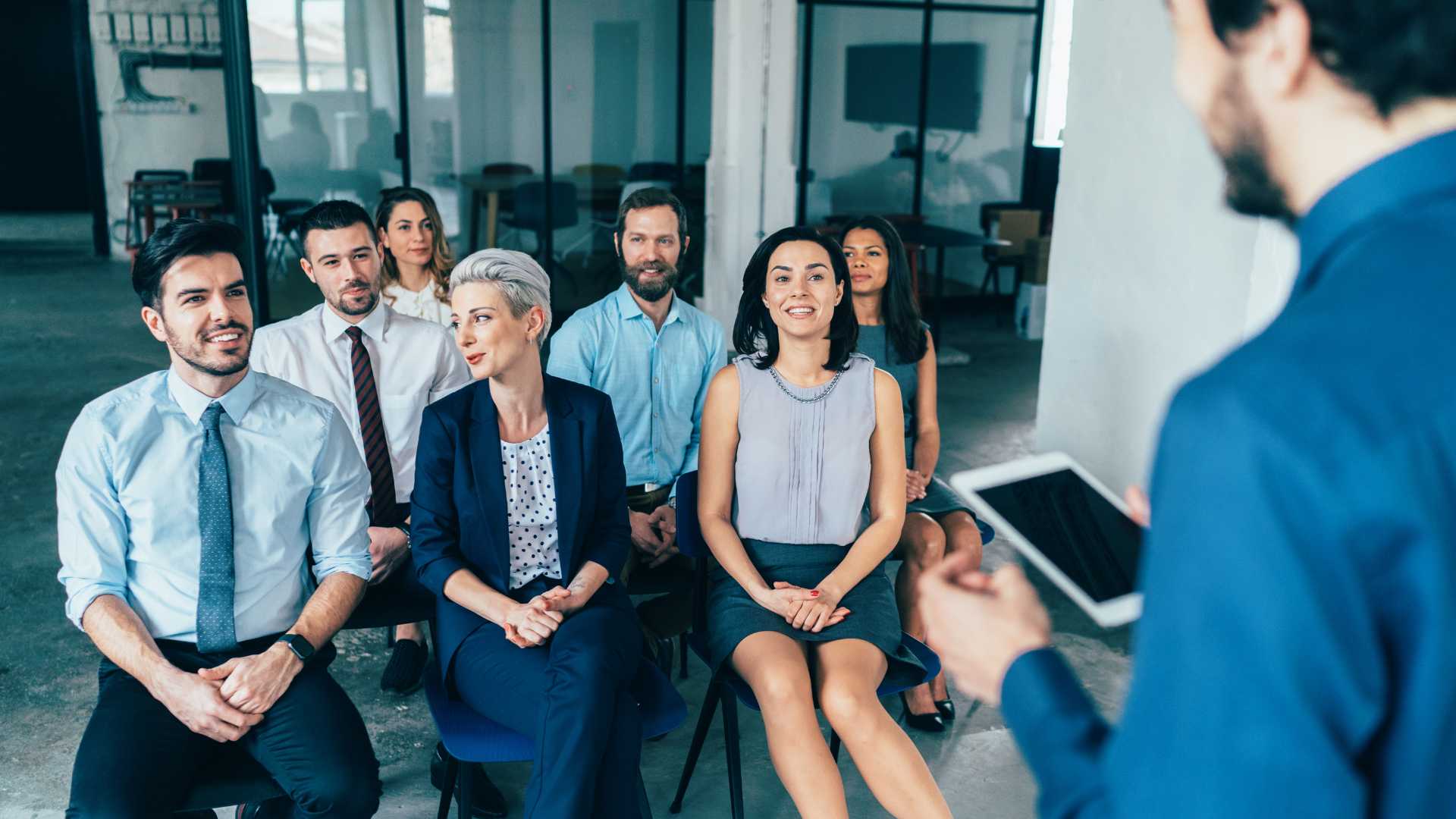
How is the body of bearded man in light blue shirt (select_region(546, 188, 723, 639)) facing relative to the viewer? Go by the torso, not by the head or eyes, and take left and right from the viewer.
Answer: facing the viewer

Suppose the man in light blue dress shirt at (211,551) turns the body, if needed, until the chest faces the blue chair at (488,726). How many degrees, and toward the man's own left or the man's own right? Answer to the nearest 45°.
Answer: approximately 45° to the man's own left

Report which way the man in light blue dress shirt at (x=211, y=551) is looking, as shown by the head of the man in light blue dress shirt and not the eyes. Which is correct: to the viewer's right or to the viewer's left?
to the viewer's right

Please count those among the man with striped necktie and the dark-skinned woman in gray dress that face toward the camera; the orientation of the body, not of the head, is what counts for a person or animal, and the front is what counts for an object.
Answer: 2

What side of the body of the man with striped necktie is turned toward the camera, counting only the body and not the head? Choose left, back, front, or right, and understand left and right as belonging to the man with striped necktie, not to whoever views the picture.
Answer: front

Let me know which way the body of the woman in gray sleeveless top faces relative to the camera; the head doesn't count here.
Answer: toward the camera

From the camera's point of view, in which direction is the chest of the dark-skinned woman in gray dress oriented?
toward the camera

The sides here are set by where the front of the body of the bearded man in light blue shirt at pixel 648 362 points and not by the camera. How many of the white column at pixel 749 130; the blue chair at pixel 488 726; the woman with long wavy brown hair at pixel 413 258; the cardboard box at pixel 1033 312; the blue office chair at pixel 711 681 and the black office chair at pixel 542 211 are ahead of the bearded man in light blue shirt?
2

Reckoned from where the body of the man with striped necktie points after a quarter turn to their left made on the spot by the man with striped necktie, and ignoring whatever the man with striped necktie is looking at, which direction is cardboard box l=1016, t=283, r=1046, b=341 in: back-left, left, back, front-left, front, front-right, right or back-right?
front-left

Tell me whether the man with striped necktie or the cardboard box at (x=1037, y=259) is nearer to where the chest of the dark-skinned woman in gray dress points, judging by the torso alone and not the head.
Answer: the man with striped necktie

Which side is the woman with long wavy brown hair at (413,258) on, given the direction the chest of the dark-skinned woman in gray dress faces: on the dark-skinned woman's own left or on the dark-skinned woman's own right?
on the dark-skinned woman's own right

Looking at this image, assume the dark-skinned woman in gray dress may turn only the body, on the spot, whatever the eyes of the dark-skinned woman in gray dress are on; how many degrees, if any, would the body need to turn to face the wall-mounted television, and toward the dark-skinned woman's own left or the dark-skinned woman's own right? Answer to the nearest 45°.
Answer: approximately 180°
